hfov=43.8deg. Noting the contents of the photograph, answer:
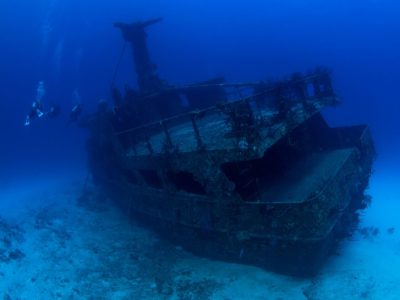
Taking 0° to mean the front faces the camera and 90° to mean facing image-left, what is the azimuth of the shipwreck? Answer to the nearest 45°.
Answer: approximately 135°

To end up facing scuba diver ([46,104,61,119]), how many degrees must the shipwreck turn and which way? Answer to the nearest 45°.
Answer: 0° — it already faces them
